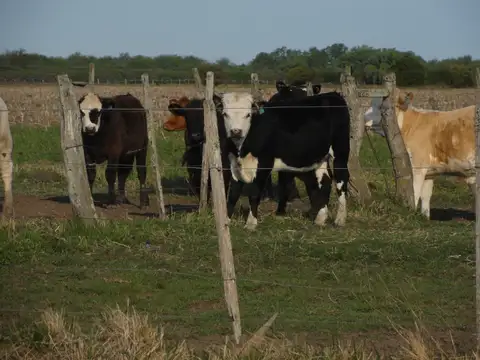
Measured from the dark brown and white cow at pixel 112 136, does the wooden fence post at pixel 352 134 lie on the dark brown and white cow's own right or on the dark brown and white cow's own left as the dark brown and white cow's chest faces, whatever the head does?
on the dark brown and white cow's own left

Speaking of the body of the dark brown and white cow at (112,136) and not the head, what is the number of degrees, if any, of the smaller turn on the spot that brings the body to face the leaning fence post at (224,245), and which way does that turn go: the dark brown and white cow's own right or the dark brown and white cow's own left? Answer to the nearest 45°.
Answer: approximately 45° to the dark brown and white cow's own left

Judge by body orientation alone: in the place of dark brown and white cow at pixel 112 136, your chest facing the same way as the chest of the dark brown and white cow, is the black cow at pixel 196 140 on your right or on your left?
on your left

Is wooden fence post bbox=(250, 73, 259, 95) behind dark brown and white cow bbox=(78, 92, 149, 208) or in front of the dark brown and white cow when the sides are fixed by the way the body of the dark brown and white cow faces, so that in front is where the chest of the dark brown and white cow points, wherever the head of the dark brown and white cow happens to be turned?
behind

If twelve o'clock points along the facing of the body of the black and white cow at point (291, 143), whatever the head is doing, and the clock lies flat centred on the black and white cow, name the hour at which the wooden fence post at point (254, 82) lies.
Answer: The wooden fence post is roughly at 4 o'clock from the black and white cow.

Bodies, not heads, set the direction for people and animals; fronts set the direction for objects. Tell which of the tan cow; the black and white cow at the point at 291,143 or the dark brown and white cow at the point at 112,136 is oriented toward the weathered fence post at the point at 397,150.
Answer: the tan cow

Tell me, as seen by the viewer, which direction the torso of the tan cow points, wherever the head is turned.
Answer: to the viewer's left

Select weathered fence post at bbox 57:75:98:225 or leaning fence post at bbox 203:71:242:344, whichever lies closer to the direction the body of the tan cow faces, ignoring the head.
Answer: the weathered fence post
